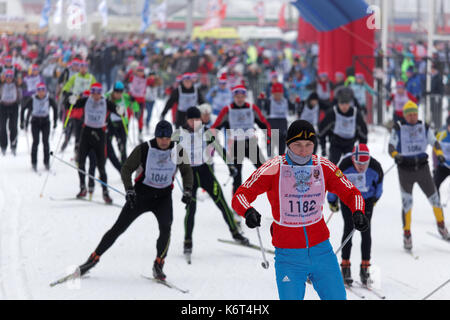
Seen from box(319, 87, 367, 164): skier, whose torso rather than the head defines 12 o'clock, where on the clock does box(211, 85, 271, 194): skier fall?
box(211, 85, 271, 194): skier is roughly at 2 o'clock from box(319, 87, 367, 164): skier.

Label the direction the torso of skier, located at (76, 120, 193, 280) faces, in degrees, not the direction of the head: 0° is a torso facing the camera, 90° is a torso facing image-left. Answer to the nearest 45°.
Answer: approximately 0°

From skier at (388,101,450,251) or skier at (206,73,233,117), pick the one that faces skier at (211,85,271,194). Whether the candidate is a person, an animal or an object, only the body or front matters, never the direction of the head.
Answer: skier at (206,73,233,117)

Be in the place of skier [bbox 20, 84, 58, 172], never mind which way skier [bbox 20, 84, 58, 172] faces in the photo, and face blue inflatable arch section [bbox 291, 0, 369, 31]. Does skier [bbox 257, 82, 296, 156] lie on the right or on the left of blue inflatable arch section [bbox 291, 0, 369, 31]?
right

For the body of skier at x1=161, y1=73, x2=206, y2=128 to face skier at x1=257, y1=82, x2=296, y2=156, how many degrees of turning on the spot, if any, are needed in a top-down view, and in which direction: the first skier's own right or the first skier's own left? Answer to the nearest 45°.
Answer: approximately 90° to the first skier's own left

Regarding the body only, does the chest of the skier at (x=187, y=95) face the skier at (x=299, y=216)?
yes

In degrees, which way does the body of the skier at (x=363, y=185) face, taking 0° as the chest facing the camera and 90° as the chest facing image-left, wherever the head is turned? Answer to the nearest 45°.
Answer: approximately 0°

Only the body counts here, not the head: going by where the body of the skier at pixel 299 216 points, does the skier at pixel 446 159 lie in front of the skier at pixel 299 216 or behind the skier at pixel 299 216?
behind

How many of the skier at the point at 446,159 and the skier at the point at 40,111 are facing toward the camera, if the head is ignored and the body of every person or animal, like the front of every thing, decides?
2

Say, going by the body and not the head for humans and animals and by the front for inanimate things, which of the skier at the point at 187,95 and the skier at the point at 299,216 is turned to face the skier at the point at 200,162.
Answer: the skier at the point at 187,95
